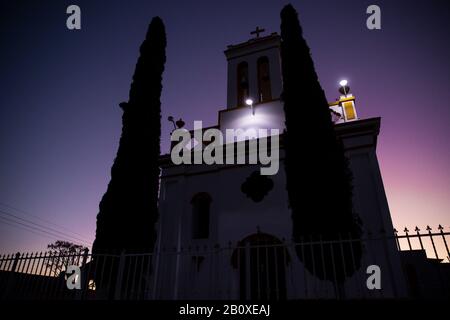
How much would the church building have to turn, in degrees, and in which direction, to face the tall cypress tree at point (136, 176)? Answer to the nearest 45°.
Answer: approximately 90° to its right

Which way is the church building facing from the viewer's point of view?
toward the camera
